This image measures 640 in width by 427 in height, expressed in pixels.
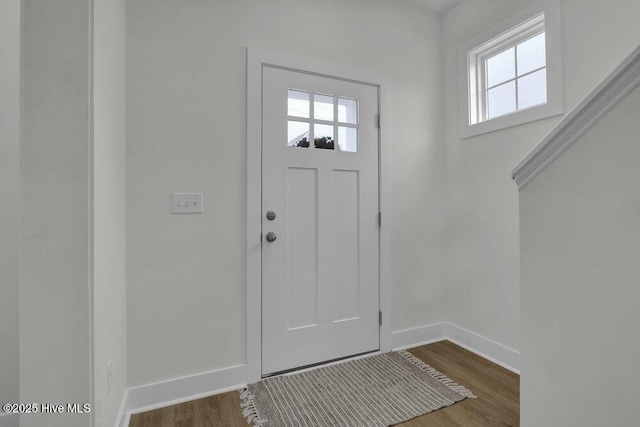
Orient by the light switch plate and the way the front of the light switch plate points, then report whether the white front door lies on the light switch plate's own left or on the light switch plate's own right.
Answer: on the light switch plate's own left

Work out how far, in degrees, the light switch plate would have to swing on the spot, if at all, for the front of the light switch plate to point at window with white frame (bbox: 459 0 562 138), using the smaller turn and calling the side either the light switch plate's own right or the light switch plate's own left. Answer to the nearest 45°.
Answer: approximately 90° to the light switch plate's own left

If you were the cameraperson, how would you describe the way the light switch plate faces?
facing the viewer
